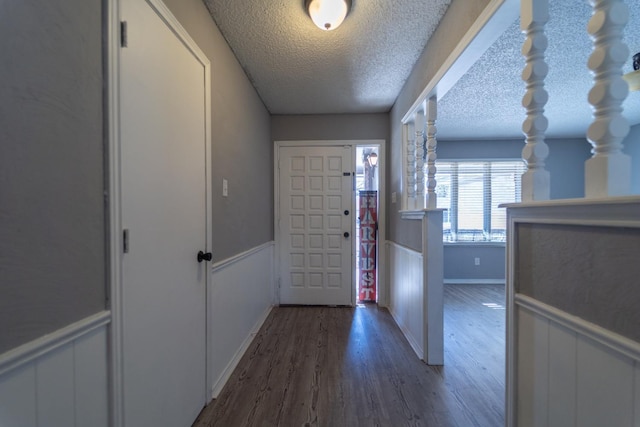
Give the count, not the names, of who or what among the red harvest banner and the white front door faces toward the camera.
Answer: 2

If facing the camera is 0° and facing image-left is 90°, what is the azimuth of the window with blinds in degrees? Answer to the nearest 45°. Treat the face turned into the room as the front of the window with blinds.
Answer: approximately 0°

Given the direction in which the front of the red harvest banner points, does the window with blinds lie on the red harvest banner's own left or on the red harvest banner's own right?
on the red harvest banner's own left

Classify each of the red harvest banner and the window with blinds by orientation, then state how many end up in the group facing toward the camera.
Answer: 2

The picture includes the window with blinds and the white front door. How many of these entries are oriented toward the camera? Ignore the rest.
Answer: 2

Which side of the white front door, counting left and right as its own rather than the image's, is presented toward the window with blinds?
left

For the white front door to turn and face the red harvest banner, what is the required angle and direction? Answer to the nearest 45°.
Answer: approximately 90° to its left

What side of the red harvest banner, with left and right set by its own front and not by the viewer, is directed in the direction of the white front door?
right

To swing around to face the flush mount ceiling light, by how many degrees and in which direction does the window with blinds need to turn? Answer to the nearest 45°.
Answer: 0° — it already faces it
